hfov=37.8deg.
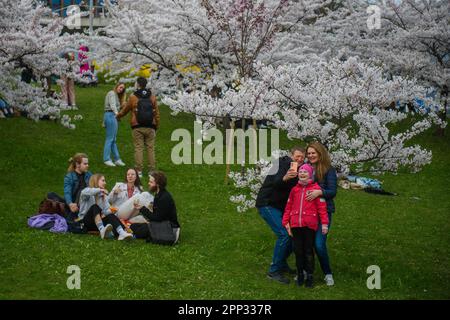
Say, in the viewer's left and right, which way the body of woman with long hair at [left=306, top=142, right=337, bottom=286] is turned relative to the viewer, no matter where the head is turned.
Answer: facing the viewer and to the left of the viewer

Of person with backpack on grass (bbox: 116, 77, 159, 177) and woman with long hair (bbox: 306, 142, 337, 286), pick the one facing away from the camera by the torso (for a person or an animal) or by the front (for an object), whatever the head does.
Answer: the person with backpack on grass

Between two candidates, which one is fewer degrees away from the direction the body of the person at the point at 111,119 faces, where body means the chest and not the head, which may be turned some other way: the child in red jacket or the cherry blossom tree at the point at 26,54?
the child in red jacket

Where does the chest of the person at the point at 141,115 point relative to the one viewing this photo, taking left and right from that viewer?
facing away from the viewer

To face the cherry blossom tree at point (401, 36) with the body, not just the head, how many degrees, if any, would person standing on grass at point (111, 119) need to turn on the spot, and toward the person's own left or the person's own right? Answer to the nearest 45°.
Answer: approximately 45° to the person's own left

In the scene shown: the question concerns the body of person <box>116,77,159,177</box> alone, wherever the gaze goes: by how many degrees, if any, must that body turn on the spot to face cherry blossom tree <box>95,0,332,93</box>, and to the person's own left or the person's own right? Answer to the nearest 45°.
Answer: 0° — they already face it

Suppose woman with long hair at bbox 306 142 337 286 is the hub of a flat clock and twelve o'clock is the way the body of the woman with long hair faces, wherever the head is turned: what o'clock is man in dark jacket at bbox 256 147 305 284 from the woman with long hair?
The man in dark jacket is roughly at 2 o'clock from the woman with long hair.
